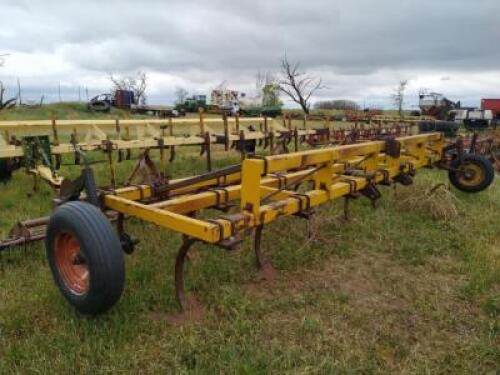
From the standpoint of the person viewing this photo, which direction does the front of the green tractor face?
facing to the left of the viewer

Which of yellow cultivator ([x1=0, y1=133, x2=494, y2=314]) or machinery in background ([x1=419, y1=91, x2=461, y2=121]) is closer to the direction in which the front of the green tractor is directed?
the yellow cultivator

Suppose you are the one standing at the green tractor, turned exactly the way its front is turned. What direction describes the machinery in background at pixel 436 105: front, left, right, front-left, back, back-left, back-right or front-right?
back-left

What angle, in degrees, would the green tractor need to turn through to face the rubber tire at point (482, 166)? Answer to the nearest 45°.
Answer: approximately 90° to its left

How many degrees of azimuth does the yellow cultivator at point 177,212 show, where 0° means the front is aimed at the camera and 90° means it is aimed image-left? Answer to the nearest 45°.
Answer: approximately 315°

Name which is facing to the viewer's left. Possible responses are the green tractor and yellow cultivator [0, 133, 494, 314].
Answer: the green tractor

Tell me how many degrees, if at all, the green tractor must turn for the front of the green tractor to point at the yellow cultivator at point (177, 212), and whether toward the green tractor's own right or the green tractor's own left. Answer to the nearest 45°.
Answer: approximately 90° to the green tractor's own left

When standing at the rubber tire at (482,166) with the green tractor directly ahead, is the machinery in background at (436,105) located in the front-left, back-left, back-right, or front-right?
front-right
